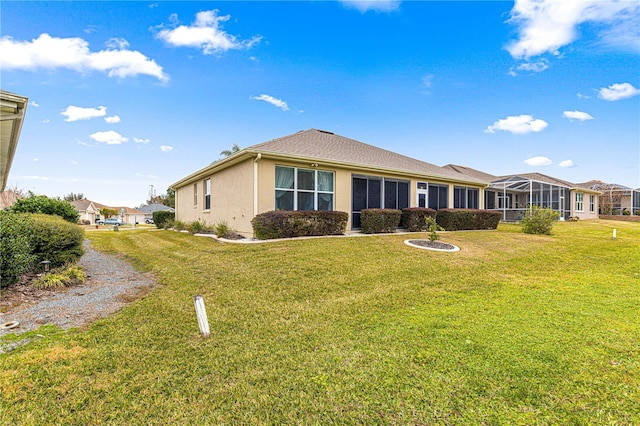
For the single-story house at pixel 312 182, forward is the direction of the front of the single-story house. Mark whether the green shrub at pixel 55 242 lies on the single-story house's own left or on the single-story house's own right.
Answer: on the single-story house's own left

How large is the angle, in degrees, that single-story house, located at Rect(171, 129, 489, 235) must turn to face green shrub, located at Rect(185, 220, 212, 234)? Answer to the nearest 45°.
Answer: approximately 45° to its left

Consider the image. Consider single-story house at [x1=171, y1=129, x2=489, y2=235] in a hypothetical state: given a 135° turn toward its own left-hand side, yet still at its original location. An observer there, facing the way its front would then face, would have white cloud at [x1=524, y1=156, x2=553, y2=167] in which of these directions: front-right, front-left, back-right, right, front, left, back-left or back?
back-left

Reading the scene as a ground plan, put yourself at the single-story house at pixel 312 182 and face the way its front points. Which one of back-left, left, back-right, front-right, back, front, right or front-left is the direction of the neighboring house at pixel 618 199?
right

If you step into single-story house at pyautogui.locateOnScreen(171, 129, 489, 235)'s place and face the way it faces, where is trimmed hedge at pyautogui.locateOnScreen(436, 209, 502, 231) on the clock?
The trimmed hedge is roughly at 4 o'clock from the single-story house.

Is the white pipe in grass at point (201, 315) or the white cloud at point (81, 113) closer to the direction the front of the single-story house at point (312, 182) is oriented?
the white cloud

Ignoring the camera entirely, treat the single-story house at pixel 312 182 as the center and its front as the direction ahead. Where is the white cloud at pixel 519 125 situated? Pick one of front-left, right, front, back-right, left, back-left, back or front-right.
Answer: right

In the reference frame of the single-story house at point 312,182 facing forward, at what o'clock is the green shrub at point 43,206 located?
The green shrub is roughly at 10 o'clock from the single-story house.

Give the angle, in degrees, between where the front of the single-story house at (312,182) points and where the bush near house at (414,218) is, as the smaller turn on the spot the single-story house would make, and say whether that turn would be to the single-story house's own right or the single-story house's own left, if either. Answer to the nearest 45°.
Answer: approximately 135° to the single-story house's own right

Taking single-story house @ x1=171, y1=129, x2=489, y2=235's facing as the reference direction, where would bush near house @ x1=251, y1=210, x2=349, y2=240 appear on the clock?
The bush near house is roughly at 8 o'clock from the single-story house.

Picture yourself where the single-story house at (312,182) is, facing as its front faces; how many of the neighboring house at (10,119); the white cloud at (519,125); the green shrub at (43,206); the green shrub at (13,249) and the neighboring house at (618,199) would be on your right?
2

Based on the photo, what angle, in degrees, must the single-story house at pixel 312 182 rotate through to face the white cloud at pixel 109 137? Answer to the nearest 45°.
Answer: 0° — it already faces it

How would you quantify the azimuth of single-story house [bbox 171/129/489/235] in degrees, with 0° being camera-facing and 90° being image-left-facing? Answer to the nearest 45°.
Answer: approximately 135°

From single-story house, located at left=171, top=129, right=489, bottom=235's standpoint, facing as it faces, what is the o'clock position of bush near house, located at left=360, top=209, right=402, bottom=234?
The bush near house is roughly at 5 o'clock from the single-story house.

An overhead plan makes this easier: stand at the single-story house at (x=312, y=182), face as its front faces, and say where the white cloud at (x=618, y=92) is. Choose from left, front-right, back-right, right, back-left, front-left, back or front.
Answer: back-right
